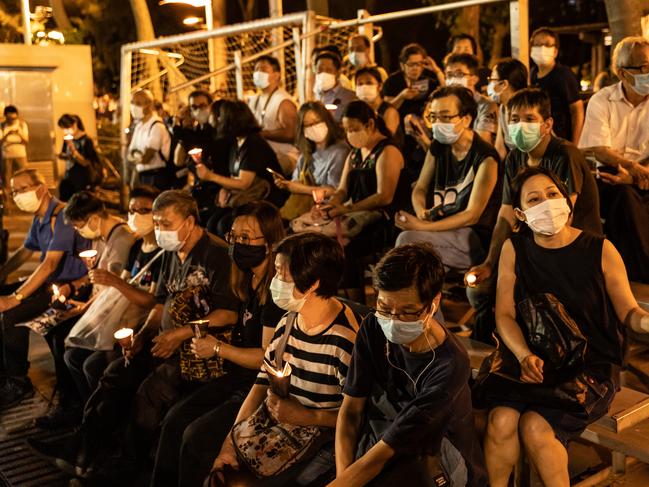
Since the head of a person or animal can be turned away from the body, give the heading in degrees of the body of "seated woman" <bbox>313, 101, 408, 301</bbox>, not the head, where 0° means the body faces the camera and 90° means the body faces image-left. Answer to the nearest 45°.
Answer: approximately 45°

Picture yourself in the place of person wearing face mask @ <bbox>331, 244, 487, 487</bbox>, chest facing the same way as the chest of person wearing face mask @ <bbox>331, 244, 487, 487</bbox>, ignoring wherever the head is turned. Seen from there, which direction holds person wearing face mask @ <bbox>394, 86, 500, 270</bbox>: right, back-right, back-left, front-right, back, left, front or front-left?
back-right

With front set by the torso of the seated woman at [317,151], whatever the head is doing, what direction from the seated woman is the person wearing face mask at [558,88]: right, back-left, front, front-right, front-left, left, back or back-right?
back-left

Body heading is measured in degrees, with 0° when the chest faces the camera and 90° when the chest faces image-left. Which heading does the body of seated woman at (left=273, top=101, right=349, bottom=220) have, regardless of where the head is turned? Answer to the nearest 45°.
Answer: approximately 45°

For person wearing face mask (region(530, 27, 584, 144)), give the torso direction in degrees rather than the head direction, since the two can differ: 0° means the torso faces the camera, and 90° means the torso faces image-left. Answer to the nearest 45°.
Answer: approximately 45°

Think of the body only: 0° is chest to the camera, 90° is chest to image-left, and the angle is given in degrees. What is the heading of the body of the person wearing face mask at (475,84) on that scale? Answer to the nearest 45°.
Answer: approximately 45°

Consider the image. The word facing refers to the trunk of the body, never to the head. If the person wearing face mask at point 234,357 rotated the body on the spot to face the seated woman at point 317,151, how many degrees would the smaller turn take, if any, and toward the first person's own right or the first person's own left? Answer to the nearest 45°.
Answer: approximately 135° to the first person's own right
